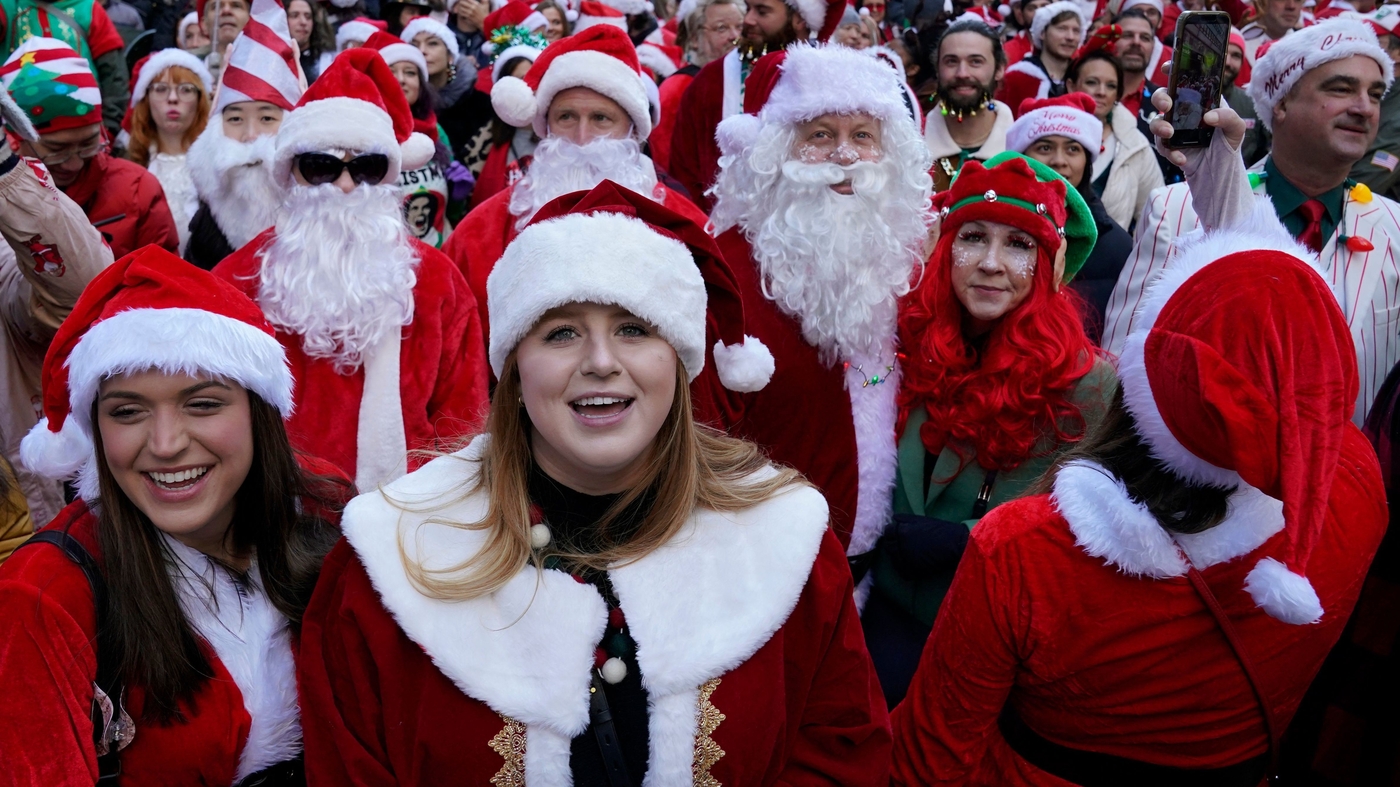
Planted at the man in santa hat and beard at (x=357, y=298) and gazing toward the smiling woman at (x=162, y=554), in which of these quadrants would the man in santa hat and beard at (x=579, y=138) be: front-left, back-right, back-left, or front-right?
back-left

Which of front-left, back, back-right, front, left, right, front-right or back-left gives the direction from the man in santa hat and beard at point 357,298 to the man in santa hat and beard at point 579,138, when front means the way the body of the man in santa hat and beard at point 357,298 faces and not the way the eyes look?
back-left

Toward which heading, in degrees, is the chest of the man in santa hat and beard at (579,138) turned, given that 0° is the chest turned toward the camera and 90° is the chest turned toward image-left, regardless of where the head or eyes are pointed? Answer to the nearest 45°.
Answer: approximately 0°

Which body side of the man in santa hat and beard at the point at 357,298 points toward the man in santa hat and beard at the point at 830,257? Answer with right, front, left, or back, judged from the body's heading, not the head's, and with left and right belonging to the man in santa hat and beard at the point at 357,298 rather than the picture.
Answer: left

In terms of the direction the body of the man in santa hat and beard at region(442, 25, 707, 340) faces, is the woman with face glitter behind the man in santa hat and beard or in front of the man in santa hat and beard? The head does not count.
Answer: in front

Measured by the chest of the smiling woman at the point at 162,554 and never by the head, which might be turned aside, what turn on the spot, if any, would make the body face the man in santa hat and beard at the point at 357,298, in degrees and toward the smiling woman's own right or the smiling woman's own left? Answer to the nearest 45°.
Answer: approximately 135° to the smiling woman's own left

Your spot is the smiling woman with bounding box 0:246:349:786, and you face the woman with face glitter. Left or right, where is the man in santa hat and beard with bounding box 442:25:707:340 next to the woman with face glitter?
left

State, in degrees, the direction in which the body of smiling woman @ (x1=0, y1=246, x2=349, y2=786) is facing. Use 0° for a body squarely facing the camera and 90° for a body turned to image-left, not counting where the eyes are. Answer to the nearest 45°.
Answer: approximately 315°

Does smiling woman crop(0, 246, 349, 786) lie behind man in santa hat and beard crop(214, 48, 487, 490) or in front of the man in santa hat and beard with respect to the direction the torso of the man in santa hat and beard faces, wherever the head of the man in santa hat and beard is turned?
in front

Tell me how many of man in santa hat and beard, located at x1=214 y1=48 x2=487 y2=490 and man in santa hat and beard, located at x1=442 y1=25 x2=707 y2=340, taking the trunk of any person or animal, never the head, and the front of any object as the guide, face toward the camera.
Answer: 2
